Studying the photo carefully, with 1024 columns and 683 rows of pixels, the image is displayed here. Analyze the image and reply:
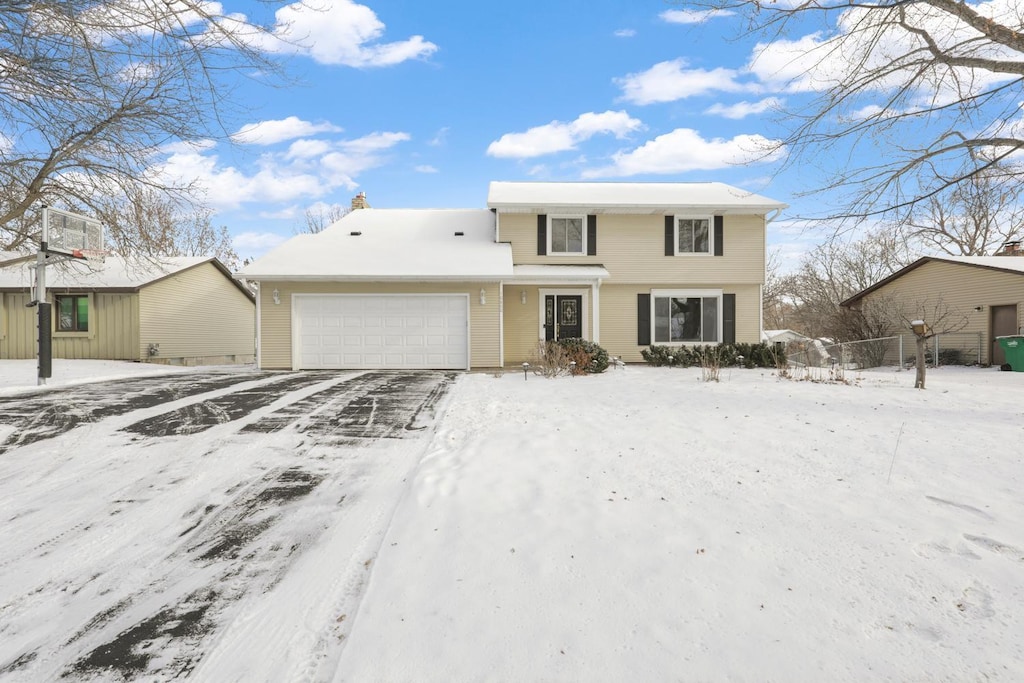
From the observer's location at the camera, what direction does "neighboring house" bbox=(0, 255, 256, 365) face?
facing the viewer and to the left of the viewer

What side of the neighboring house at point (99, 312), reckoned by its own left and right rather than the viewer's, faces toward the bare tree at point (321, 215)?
back

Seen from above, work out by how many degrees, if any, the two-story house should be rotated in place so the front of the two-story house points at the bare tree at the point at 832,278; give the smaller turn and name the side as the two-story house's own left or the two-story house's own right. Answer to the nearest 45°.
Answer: approximately 135° to the two-story house's own left

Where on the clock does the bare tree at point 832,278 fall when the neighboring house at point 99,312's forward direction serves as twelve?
The bare tree is roughly at 8 o'clock from the neighboring house.

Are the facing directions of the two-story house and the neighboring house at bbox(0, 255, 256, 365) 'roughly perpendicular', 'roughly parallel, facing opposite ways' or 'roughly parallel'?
roughly parallel

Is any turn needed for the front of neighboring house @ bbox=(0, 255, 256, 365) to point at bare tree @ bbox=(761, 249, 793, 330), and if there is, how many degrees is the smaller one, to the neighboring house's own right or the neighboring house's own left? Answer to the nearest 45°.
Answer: approximately 135° to the neighboring house's own left

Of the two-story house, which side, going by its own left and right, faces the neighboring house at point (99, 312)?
right

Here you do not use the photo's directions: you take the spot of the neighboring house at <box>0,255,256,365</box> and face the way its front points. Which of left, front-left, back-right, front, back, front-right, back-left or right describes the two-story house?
left

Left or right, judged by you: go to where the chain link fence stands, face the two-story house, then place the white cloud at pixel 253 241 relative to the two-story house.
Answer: right

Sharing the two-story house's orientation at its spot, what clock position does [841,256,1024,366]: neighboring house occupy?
The neighboring house is roughly at 9 o'clock from the two-story house.

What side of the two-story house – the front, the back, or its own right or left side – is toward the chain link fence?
left

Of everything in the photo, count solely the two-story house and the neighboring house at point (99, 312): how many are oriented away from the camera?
0

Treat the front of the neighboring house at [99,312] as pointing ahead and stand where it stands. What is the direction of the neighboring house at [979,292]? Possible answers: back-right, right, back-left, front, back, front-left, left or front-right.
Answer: left

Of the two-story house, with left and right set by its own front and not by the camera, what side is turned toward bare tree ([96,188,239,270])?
right

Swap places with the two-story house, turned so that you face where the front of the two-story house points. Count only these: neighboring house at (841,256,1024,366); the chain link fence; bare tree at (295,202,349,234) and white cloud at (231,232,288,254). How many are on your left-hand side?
2
